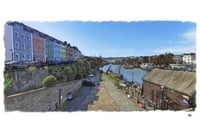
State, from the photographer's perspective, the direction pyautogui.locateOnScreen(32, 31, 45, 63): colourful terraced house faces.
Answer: facing the viewer and to the right of the viewer

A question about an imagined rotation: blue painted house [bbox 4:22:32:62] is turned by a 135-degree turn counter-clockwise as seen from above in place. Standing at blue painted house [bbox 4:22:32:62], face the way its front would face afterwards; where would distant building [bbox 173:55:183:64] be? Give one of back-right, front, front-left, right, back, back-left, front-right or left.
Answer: right

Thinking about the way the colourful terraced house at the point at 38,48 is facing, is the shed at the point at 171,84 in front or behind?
in front

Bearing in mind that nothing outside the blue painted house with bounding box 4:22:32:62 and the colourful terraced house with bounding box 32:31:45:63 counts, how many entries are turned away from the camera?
0
